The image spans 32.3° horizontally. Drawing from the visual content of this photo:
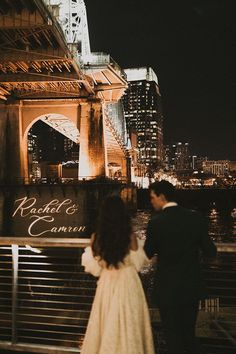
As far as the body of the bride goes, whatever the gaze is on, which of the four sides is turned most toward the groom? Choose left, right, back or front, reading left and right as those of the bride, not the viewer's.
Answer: right

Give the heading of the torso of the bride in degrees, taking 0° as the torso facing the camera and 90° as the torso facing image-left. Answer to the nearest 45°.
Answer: approximately 180°

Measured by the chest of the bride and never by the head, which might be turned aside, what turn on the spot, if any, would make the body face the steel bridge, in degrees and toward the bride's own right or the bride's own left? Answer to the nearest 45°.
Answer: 0° — they already face it

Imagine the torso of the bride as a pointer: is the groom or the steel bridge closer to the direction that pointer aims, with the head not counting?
the steel bridge

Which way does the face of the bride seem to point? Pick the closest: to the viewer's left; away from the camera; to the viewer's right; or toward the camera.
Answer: away from the camera
